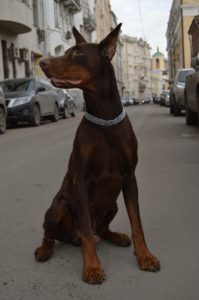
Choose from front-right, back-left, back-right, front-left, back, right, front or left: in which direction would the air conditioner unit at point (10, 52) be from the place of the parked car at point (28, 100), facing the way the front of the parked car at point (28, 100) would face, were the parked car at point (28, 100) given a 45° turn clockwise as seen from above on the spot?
right

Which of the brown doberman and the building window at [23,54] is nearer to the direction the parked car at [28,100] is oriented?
the brown doberman

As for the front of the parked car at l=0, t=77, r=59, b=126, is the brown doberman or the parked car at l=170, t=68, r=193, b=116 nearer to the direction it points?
the brown doberman

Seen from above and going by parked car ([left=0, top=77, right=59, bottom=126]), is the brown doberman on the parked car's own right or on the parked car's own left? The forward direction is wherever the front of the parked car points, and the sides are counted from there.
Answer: on the parked car's own left

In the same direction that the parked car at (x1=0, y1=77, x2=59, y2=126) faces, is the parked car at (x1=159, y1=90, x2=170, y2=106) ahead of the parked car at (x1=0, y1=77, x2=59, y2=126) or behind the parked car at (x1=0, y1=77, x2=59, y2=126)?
behind

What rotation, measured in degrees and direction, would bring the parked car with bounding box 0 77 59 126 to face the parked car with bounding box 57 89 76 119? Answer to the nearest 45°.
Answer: approximately 135° to its right

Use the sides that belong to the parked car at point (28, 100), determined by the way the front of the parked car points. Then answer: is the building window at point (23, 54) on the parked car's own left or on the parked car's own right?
on the parked car's own right

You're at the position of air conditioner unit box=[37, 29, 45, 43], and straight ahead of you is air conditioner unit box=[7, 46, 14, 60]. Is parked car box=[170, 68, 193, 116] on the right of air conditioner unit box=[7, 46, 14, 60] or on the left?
left

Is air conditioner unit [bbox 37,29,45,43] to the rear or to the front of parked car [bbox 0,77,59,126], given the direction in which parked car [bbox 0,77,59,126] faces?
to the rear

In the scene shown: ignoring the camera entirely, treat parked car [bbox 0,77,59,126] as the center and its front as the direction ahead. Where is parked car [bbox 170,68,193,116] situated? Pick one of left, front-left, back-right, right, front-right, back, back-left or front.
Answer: back-left

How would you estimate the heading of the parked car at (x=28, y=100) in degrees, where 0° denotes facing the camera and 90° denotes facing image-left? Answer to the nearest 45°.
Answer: approximately 45°
